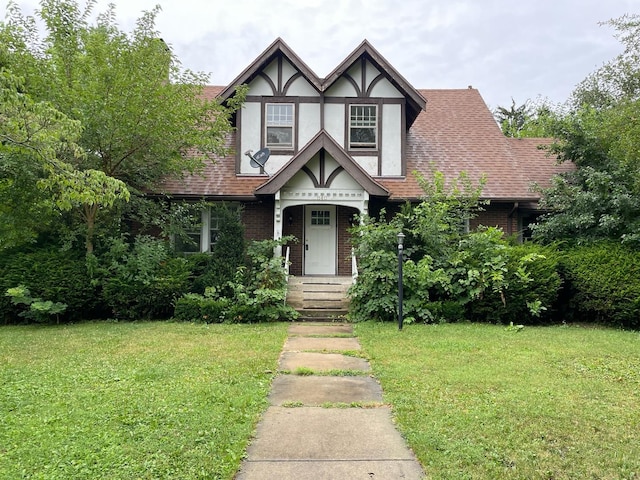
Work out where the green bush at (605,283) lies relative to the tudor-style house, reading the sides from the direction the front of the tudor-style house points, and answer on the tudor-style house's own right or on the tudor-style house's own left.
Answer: on the tudor-style house's own left

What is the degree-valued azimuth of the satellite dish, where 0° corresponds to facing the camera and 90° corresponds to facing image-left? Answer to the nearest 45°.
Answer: approximately 45°

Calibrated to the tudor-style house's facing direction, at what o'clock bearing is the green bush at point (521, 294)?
The green bush is roughly at 10 o'clock from the tudor-style house.

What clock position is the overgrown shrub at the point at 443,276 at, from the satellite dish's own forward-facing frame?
The overgrown shrub is roughly at 9 o'clock from the satellite dish.

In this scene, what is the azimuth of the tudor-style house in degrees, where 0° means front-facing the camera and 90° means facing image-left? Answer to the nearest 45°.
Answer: approximately 0°

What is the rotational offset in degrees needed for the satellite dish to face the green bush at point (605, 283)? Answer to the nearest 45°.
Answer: approximately 90° to its left

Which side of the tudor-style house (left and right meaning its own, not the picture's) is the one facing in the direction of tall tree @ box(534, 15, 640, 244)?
left

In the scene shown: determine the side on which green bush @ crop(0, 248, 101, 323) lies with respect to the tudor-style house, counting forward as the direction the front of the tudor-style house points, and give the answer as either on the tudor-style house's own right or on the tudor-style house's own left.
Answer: on the tudor-style house's own right
